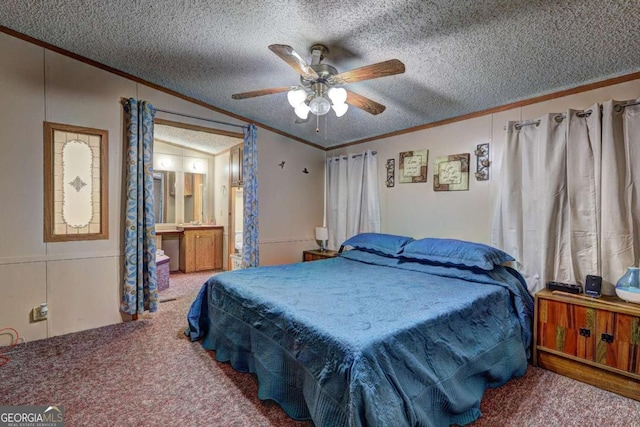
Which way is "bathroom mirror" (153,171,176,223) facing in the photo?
toward the camera

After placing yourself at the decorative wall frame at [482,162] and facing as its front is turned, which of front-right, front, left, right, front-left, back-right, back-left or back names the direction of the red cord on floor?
front

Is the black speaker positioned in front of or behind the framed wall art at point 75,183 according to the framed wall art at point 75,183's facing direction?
in front

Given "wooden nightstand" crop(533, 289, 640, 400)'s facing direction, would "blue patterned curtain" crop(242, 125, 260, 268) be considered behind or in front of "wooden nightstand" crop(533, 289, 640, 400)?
in front

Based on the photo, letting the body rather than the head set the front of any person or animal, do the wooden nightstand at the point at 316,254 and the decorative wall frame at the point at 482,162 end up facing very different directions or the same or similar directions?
same or similar directions

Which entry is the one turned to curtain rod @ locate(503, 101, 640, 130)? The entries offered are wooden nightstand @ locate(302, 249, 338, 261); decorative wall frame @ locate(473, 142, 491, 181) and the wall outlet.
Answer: the wall outlet

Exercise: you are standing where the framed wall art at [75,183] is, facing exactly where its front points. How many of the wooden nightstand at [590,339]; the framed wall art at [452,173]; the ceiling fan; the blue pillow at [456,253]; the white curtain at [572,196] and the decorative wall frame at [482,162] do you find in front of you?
6

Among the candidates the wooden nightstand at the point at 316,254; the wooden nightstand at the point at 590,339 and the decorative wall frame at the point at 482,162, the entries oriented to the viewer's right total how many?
0

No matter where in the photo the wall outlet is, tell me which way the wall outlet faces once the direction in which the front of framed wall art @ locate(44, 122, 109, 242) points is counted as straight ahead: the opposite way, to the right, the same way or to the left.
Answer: the same way

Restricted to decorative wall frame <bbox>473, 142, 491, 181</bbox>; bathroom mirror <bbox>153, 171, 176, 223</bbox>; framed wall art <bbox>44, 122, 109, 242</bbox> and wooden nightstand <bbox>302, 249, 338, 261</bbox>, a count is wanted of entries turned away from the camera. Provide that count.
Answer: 0

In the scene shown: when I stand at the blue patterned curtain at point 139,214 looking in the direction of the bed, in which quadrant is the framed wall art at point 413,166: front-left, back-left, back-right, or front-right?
front-left

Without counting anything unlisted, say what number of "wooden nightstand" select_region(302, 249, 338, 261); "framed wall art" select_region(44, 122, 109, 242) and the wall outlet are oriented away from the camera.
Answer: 0

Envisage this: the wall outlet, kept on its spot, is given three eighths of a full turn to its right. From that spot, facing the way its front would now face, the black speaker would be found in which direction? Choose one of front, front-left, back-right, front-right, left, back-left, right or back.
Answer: back-left

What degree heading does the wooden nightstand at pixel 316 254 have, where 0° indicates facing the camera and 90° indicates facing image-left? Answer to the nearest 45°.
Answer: approximately 45°

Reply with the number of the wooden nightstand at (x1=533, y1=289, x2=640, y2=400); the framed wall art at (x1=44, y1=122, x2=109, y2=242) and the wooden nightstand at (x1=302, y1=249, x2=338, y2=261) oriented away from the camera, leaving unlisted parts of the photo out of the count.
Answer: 0

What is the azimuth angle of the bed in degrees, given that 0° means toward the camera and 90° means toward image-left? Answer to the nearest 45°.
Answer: approximately 45°
